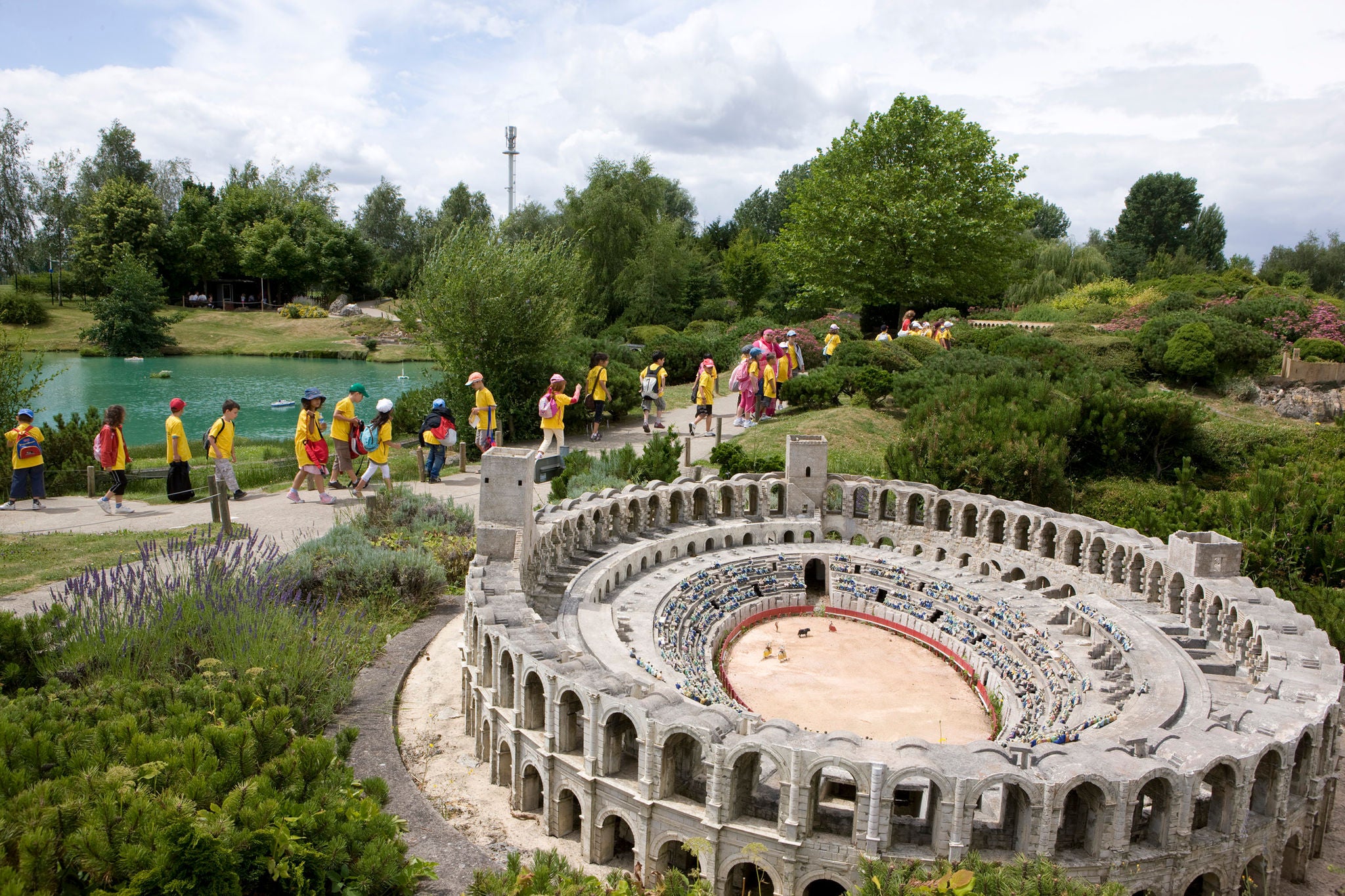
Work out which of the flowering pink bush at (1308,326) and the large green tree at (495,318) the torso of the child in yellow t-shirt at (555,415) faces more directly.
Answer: the flowering pink bush
